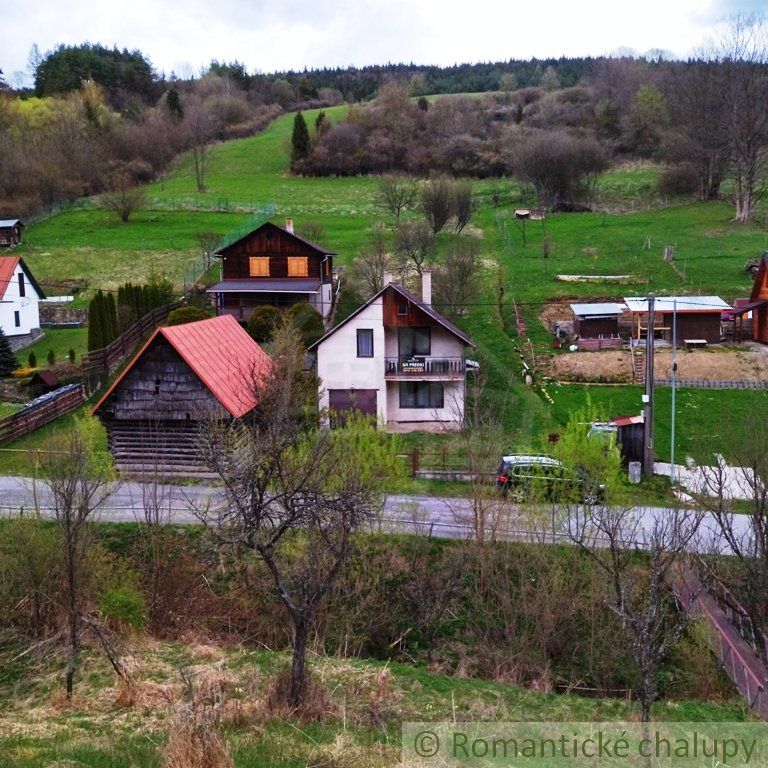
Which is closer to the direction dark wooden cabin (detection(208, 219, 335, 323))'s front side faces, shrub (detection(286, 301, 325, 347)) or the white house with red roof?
the shrub

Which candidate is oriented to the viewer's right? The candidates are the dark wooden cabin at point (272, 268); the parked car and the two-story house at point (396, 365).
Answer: the parked car

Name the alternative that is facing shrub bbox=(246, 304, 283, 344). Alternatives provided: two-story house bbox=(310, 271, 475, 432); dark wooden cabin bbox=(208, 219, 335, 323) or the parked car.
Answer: the dark wooden cabin

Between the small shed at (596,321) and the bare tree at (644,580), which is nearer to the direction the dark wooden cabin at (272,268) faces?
the bare tree

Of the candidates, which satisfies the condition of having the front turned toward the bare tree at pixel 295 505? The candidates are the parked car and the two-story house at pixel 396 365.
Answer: the two-story house

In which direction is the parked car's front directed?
to the viewer's right

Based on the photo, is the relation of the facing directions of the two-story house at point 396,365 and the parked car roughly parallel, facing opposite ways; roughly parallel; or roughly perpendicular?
roughly perpendicular

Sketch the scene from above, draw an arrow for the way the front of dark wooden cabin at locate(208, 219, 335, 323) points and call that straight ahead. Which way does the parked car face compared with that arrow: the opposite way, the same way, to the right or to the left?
to the left

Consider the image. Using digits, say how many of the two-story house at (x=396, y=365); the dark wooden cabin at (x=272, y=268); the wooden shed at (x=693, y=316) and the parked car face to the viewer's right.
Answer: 1

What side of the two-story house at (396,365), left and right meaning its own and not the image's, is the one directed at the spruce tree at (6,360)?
right

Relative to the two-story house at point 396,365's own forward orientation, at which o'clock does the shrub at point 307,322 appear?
The shrub is roughly at 5 o'clock from the two-story house.

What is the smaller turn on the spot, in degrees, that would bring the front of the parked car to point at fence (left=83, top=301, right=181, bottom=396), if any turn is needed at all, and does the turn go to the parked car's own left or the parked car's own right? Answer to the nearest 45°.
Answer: approximately 135° to the parked car's own left

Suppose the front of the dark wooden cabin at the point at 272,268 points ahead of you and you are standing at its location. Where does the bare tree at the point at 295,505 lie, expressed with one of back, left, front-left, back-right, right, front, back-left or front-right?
front
